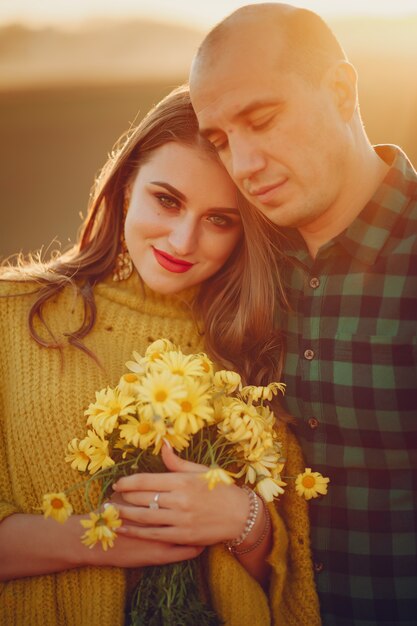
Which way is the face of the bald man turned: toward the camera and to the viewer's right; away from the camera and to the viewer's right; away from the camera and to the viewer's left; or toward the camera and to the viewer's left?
toward the camera and to the viewer's left

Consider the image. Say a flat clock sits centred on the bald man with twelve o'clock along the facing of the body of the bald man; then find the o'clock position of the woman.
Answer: The woman is roughly at 2 o'clock from the bald man.
